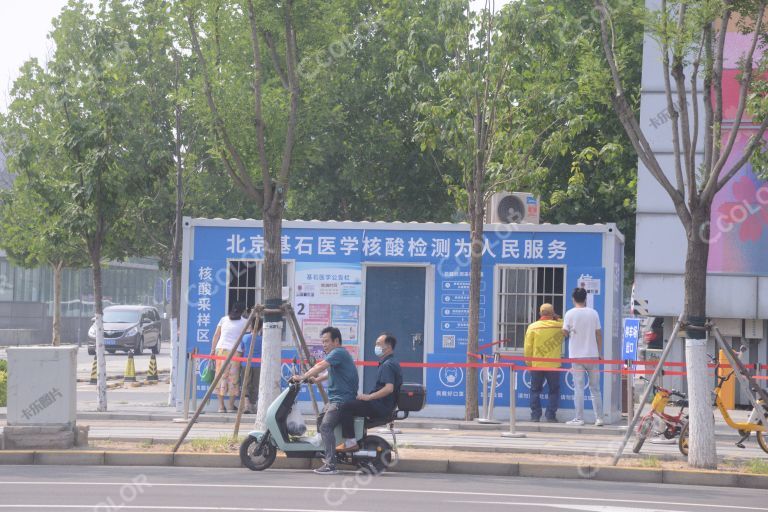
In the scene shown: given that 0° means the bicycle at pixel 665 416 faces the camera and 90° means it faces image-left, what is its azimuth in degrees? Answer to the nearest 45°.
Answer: approximately 45°

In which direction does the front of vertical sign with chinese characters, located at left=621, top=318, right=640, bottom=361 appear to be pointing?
toward the camera

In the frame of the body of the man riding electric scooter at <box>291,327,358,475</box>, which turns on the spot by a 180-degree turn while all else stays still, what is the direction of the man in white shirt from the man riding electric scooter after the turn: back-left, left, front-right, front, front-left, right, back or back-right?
front-left

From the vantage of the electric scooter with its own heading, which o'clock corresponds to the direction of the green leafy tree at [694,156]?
The green leafy tree is roughly at 6 o'clock from the electric scooter.

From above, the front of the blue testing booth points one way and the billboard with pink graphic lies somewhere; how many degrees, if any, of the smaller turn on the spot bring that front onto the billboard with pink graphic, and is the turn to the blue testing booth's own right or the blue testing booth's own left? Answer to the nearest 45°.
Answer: approximately 135° to the blue testing booth's own left

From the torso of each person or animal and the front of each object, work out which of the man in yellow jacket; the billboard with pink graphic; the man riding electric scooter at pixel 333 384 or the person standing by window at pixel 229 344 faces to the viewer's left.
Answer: the man riding electric scooter

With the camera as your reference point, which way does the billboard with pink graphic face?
facing the viewer

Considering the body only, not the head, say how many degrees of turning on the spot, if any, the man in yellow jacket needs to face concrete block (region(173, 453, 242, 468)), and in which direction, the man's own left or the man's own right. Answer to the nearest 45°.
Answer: approximately 135° to the man's own left

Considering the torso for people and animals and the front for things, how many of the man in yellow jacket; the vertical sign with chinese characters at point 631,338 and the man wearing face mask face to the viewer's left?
1

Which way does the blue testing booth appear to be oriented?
toward the camera

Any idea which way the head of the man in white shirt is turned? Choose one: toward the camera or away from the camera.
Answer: away from the camera

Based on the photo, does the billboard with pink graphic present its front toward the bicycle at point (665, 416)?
yes

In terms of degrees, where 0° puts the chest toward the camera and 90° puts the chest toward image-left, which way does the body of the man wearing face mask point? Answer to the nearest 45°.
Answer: approximately 90°

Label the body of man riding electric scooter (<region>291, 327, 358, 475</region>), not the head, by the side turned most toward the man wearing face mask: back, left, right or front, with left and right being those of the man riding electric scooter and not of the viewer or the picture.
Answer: back

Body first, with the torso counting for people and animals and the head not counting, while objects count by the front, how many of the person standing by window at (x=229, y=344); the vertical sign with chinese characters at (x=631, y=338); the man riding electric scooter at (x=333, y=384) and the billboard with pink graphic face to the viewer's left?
1

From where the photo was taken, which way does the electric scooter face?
to the viewer's left

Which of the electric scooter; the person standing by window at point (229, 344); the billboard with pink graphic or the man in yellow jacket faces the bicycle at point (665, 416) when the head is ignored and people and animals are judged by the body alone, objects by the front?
the billboard with pink graphic
